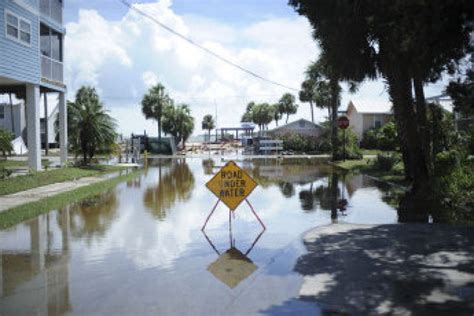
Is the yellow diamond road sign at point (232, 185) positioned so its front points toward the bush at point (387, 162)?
no

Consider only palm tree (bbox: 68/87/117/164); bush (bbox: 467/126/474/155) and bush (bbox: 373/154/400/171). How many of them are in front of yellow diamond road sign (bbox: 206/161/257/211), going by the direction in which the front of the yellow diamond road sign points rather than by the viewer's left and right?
0

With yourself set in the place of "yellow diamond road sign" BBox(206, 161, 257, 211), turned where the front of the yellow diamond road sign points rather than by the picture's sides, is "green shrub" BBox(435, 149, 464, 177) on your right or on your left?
on your left

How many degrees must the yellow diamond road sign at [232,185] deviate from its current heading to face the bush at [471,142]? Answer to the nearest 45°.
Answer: approximately 135° to its left

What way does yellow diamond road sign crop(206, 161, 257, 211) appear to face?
toward the camera

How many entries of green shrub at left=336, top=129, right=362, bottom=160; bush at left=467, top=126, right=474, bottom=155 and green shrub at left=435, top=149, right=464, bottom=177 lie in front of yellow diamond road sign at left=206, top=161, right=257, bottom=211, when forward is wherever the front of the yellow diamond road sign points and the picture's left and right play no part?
0

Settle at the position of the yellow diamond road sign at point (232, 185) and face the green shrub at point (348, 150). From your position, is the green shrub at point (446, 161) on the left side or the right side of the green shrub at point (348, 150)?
right

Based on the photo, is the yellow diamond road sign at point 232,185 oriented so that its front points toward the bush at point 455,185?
no

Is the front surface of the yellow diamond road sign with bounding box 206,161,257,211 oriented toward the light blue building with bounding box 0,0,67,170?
no

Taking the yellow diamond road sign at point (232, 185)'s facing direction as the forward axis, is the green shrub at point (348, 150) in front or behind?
behind
